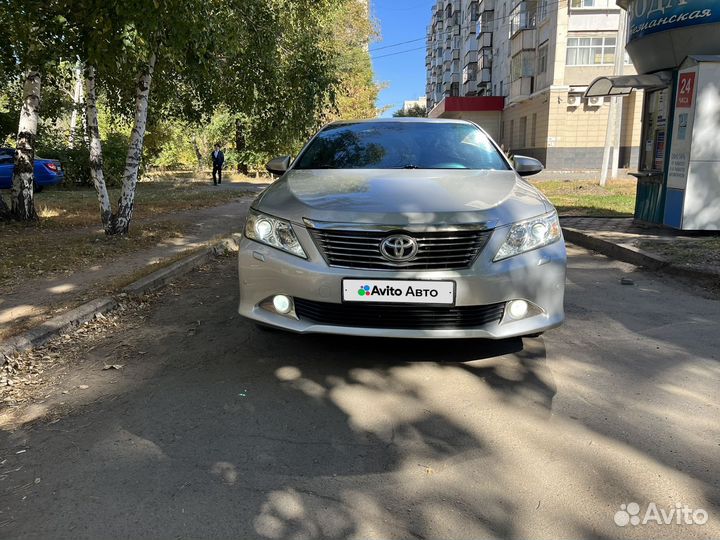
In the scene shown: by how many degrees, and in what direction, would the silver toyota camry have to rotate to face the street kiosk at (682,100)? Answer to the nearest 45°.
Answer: approximately 135° to its left

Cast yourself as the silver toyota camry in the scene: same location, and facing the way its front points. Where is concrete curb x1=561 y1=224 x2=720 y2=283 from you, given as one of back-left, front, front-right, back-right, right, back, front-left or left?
back-left

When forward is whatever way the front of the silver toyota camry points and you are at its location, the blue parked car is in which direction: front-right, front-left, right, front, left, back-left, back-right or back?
back-right

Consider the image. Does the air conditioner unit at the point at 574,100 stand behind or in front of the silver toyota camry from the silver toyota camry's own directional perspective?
behind

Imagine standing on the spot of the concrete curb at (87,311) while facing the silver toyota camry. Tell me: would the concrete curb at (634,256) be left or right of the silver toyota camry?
left

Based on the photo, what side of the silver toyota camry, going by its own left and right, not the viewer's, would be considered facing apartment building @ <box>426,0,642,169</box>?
back

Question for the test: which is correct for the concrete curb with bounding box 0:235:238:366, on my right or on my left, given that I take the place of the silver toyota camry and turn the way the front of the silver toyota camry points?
on my right

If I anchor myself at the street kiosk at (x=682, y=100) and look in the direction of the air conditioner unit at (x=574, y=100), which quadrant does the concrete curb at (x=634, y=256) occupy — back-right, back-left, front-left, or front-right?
back-left

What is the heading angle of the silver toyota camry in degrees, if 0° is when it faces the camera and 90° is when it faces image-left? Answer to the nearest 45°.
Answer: approximately 0°

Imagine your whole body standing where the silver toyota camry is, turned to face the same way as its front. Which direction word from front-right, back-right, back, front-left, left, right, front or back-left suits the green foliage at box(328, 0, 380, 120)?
back
